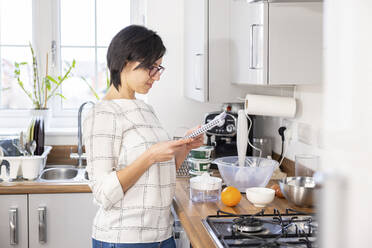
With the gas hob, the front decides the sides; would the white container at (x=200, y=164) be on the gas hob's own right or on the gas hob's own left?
on the gas hob's own right

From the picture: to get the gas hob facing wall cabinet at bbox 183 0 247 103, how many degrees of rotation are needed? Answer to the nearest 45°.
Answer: approximately 90° to its right

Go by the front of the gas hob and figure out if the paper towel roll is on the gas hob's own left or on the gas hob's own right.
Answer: on the gas hob's own right

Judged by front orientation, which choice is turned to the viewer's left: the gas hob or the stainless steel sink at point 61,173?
the gas hob

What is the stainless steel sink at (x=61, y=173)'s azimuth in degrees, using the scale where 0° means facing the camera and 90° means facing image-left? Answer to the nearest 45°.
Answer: approximately 0°

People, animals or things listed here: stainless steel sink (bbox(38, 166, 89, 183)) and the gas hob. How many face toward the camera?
1

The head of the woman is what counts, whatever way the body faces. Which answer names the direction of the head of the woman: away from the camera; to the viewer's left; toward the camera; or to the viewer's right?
to the viewer's right

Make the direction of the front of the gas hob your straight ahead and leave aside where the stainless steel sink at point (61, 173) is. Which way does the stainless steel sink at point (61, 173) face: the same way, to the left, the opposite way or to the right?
to the left

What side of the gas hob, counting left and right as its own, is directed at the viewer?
left
